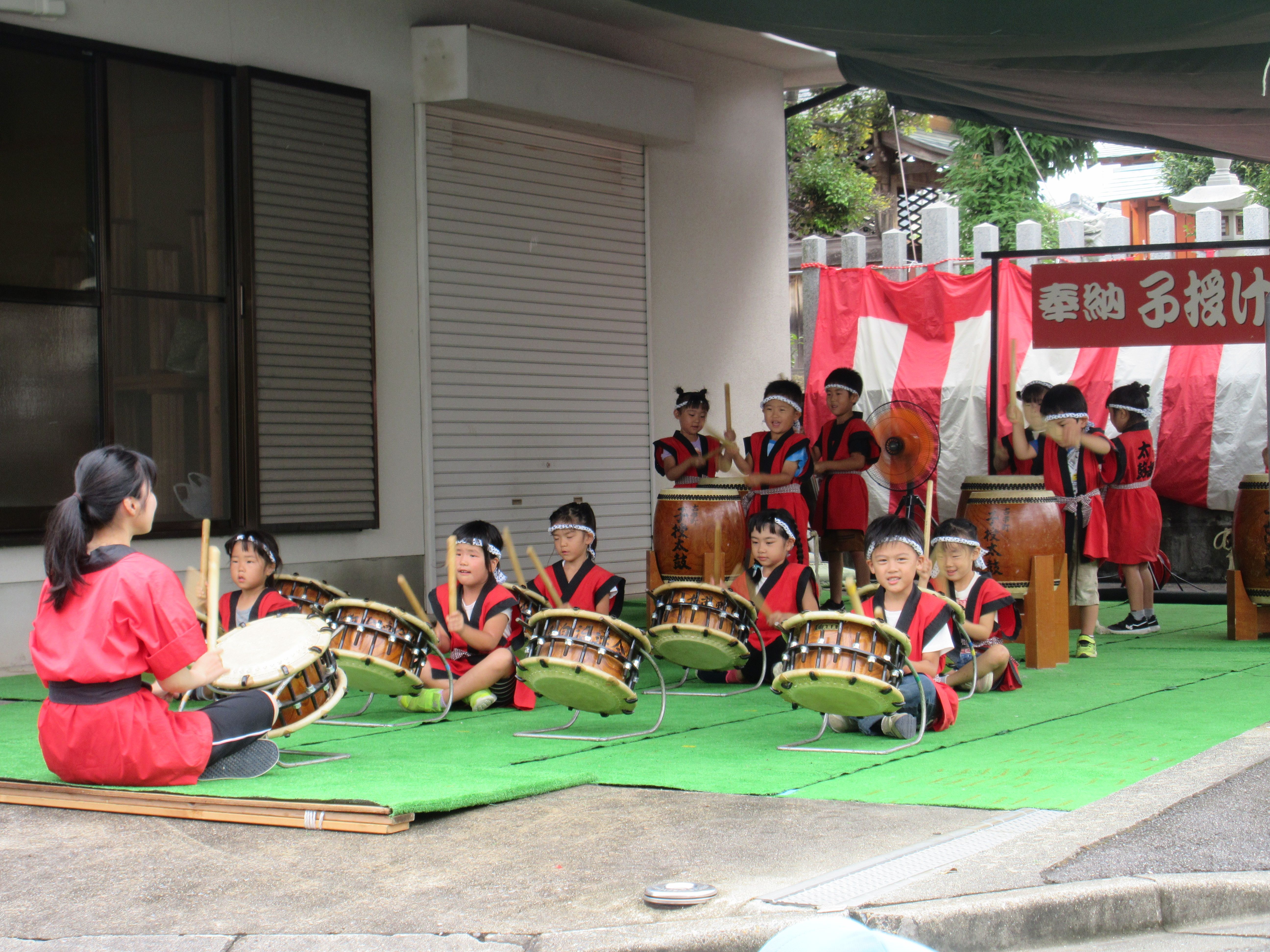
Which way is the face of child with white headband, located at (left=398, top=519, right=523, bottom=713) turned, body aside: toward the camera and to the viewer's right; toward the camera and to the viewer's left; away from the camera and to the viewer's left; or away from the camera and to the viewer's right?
toward the camera and to the viewer's left

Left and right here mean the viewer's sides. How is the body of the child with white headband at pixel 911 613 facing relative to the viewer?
facing the viewer and to the left of the viewer

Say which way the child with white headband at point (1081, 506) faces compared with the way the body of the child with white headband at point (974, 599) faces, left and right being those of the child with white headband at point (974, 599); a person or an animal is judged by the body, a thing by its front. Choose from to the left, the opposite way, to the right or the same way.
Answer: the same way

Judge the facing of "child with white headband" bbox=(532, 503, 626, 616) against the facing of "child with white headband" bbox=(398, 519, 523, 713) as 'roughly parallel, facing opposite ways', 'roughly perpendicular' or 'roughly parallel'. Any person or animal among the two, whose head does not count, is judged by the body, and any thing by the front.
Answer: roughly parallel

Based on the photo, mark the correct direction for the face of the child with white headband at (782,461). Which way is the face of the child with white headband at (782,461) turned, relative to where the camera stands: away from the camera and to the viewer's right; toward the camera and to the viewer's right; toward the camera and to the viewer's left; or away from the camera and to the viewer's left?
toward the camera and to the viewer's left

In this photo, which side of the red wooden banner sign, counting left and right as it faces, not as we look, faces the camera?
front

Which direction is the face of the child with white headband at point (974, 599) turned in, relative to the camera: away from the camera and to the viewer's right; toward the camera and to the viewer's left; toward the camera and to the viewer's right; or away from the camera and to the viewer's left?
toward the camera and to the viewer's left

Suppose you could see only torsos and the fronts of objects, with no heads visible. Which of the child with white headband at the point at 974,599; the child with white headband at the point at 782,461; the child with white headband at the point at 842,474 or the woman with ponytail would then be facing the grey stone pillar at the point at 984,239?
the woman with ponytail

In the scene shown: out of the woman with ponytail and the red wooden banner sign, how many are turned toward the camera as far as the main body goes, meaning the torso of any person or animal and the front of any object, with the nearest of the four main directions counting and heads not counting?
1

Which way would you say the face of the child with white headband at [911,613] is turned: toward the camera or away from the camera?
toward the camera

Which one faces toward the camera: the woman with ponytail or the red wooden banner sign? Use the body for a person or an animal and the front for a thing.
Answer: the red wooden banner sign

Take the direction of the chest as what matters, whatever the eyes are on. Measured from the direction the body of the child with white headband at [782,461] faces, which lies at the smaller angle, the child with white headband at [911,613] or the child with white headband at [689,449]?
the child with white headband at [911,613]

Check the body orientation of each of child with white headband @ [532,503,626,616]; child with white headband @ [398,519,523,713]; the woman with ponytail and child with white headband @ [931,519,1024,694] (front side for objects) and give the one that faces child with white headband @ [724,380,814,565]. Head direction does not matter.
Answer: the woman with ponytail

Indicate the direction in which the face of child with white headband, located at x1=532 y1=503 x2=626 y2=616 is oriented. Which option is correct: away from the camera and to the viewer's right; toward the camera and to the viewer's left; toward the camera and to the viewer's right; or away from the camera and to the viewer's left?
toward the camera and to the viewer's left

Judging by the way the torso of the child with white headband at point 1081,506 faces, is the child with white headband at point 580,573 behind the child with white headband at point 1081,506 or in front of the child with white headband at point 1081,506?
in front
